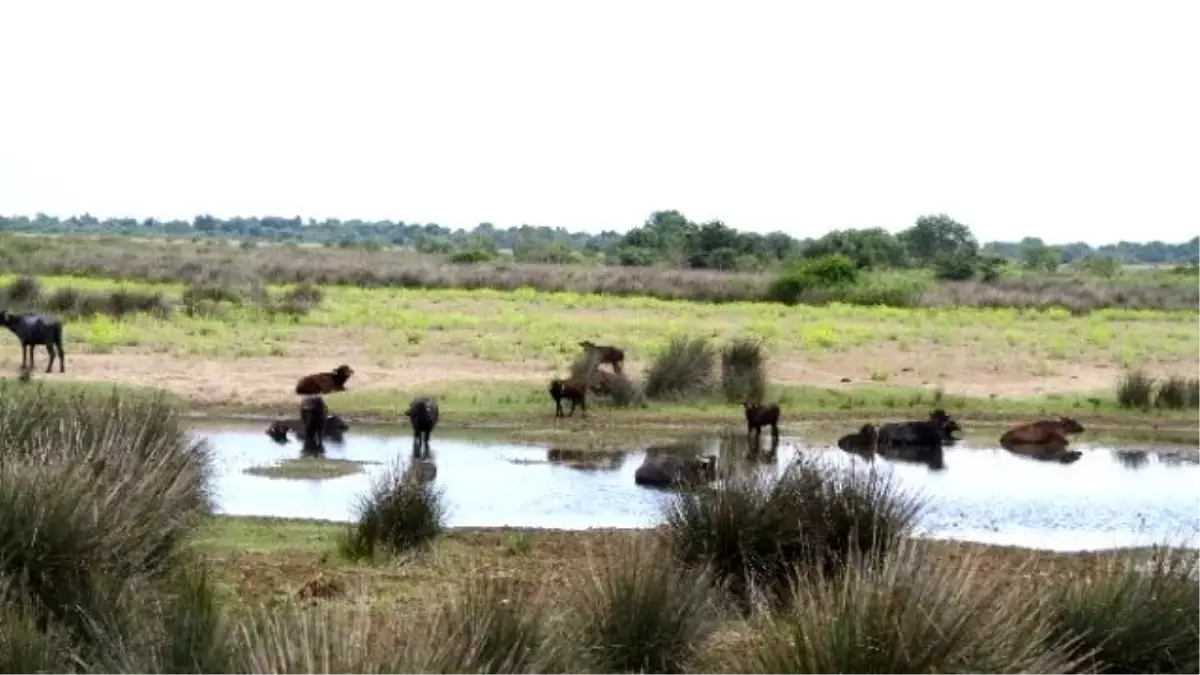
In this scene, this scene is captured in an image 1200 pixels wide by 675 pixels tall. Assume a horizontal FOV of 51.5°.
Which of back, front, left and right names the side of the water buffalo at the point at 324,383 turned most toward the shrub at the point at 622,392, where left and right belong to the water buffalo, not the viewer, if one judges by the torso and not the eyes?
front

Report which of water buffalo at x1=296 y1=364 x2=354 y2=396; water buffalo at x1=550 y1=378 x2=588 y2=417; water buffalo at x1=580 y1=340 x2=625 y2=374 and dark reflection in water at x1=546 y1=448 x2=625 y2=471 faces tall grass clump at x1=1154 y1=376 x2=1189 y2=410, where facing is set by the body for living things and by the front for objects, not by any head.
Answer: water buffalo at x1=296 y1=364 x2=354 y2=396

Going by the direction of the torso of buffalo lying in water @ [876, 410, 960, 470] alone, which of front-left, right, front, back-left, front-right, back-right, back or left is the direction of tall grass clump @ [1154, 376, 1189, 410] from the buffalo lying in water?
front-left

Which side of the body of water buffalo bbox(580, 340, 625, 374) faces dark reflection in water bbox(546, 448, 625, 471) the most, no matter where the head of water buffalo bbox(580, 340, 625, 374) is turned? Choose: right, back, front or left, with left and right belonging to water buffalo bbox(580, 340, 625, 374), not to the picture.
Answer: left

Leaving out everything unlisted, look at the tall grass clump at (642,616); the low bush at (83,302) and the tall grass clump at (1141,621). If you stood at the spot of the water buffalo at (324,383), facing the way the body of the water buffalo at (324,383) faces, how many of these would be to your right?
2

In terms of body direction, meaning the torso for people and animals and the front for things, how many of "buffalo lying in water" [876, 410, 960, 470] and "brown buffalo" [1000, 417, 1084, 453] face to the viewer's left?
0

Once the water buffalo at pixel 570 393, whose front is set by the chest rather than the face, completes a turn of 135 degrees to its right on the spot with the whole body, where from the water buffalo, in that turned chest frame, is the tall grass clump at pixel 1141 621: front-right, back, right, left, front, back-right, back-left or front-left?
back-right

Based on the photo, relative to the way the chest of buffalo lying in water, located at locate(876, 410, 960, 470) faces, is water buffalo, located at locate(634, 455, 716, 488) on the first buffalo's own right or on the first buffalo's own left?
on the first buffalo's own right

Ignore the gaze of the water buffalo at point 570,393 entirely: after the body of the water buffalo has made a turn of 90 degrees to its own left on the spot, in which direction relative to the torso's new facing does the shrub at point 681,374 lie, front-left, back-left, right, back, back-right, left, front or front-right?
back-left

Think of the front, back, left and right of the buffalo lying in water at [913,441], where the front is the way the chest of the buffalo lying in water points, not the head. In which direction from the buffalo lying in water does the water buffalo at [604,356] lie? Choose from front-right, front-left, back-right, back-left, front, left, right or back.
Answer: back-left

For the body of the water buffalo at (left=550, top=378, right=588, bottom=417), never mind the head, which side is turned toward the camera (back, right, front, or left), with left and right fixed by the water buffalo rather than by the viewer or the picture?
left

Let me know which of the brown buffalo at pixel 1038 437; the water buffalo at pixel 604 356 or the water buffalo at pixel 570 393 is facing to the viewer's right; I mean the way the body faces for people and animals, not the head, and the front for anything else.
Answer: the brown buffalo

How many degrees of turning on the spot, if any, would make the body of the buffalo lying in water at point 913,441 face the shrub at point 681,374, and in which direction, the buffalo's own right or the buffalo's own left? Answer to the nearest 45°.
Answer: approximately 135° to the buffalo's own left

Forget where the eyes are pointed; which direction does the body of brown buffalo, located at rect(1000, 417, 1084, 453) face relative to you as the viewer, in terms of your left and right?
facing to the right of the viewer
